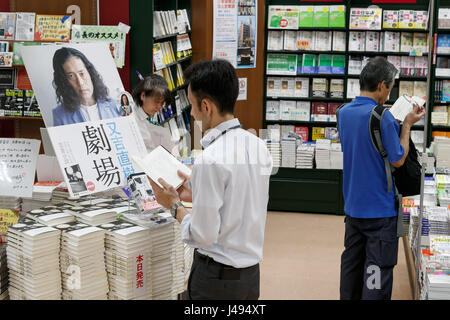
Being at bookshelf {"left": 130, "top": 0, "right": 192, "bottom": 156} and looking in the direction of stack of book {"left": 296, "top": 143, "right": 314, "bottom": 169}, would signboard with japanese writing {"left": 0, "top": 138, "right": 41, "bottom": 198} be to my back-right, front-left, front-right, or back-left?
back-right

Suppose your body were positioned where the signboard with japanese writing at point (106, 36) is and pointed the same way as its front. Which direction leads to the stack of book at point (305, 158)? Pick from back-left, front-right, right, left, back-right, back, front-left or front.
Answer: back-left

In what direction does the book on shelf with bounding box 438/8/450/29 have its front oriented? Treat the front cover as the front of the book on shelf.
toward the camera

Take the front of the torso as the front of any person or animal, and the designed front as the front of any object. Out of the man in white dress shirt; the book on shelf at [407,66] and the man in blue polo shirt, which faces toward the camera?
the book on shelf

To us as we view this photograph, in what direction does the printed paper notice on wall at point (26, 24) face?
facing the viewer

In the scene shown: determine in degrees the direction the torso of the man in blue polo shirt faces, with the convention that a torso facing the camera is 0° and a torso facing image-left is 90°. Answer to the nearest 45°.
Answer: approximately 225°

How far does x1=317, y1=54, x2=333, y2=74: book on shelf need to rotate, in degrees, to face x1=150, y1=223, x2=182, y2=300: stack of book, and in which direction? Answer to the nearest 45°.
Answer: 0° — it already faces it

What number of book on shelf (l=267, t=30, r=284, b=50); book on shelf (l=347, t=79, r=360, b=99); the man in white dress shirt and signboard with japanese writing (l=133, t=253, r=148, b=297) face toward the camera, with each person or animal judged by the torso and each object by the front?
3

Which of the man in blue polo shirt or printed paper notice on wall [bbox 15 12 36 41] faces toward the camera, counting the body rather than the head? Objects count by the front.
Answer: the printed paper notice on wall

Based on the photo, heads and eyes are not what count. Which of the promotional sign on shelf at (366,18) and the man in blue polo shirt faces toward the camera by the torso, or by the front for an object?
the promotional sign on shelf

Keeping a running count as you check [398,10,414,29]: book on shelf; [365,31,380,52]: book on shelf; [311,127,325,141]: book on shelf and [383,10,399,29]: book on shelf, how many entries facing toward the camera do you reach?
4

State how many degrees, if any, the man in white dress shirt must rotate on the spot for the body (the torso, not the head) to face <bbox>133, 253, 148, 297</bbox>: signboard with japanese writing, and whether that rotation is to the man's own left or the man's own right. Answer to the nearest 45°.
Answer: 0° — they already face it

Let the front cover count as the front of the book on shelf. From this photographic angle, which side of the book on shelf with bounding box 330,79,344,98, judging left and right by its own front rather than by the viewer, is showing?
front

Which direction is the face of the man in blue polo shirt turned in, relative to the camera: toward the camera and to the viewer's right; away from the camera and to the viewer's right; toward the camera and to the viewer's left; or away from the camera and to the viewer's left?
away from the camera and to the viewer's right

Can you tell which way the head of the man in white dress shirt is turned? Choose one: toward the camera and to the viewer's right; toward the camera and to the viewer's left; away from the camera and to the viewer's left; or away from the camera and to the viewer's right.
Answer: away from the camera and to the viewer's left

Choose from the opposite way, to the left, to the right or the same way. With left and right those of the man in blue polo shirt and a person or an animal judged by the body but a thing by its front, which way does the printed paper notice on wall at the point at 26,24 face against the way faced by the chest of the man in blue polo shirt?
to the right

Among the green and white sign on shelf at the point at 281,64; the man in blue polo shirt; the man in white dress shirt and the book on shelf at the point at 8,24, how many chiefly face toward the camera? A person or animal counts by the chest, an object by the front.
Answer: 2

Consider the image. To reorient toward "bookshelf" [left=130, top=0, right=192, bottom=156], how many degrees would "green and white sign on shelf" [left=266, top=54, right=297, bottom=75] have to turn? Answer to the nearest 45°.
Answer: approximately 45° to its right
